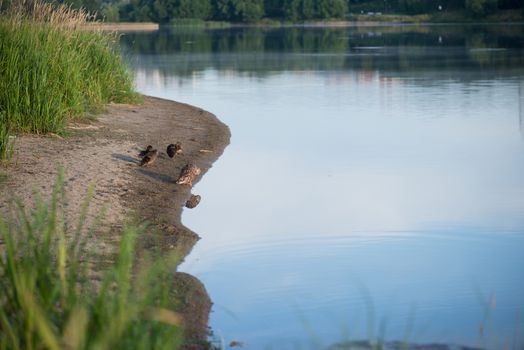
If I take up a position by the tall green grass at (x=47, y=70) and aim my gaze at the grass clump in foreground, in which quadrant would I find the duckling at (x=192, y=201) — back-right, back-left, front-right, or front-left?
front-left

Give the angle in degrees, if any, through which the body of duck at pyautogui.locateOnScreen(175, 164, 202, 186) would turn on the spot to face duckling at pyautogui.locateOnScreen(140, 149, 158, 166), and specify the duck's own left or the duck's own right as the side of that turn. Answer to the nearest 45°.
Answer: approximately 135° to the duck's own left

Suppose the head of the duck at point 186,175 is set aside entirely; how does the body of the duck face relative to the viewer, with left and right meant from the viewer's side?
facing to the right of the viewer

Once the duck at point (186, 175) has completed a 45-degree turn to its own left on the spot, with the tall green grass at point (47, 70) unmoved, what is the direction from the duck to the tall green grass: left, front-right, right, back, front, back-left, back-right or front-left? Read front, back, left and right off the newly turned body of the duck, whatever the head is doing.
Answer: left

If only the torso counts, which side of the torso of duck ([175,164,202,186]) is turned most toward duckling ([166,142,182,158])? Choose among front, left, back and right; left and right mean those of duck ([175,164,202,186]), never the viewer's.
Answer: left

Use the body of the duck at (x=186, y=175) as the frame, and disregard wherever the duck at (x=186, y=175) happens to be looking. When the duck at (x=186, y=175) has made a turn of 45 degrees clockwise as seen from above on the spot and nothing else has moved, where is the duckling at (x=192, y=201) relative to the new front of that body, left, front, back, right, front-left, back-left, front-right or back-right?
front-right
